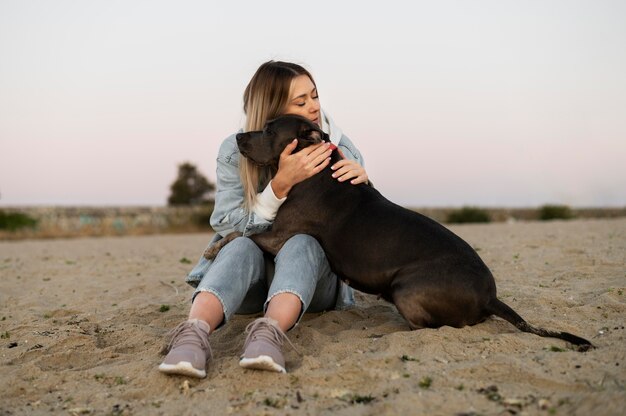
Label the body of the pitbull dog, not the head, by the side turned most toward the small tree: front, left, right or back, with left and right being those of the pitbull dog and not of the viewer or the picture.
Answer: right

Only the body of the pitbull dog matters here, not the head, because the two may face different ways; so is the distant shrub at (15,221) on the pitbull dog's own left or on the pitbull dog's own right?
on the pitbull dog's own right

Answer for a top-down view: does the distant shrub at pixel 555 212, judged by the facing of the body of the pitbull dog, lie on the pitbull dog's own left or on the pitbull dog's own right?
on the pitbull dog's own right

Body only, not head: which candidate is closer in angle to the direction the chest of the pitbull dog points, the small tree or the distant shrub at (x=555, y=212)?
the small tree

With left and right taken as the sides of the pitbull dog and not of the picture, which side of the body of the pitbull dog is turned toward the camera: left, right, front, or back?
left
